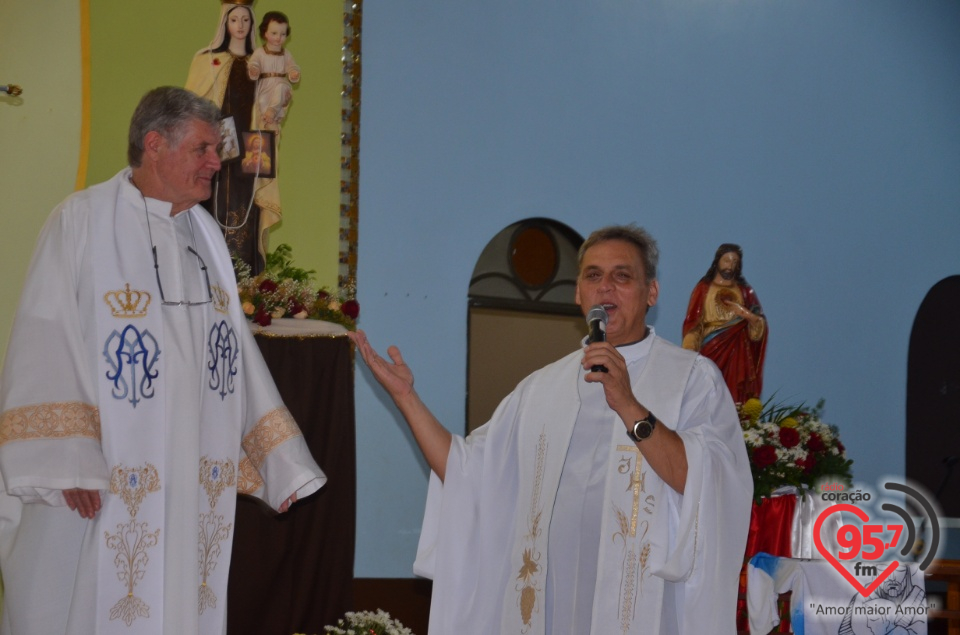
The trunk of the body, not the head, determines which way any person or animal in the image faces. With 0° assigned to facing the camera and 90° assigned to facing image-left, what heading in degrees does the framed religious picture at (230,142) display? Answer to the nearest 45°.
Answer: approximately 0°

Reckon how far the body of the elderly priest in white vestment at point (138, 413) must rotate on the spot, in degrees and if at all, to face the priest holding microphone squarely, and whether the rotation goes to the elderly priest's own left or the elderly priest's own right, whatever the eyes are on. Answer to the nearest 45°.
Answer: approximately 45° to the elderly priest's own left

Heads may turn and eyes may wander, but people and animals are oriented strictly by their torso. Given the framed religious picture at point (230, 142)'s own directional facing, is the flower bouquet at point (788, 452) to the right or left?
on its left

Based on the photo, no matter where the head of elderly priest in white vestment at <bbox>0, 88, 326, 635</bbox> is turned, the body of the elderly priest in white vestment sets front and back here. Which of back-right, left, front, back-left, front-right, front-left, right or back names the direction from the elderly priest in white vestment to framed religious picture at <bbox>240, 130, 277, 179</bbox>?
back-left

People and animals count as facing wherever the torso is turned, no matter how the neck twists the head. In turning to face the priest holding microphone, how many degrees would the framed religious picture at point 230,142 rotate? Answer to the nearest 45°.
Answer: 0° — it already faces them

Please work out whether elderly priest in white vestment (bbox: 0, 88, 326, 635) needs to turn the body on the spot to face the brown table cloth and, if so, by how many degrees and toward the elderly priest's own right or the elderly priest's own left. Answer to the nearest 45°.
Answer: approximately 135° to the elderly priest's own left

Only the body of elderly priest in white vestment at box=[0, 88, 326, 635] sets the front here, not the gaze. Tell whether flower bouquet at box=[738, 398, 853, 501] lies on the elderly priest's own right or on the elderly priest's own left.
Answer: on the elderly priest's own left
